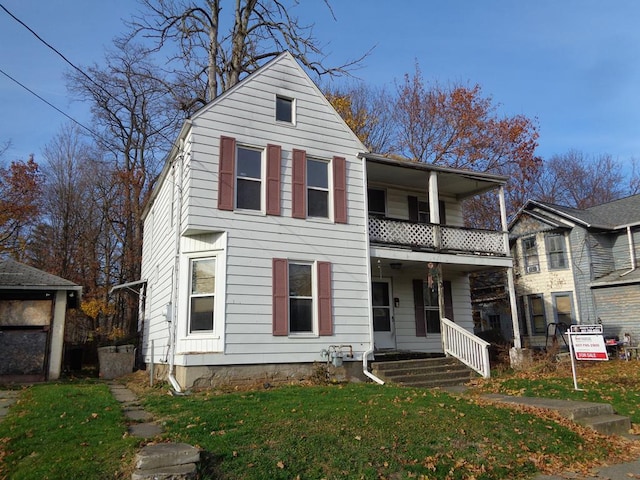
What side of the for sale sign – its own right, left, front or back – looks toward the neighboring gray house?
back

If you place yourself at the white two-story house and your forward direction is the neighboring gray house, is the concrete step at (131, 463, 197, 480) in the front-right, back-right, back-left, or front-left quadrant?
back-right

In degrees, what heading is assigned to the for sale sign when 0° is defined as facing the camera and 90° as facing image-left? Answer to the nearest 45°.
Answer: approximately 0°

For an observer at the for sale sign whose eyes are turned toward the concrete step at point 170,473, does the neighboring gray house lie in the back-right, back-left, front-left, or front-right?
back-right

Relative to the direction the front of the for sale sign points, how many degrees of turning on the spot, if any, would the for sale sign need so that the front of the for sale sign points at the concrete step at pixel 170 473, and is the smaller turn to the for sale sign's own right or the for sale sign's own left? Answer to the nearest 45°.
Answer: approximately 45° to the for sale sign's own right

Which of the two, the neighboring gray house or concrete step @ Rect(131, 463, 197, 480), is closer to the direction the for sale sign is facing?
the concrete step

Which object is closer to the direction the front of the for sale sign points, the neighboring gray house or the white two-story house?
the white two-story house

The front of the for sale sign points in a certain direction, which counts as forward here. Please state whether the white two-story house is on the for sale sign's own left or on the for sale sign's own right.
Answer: on the for sale sign's own right

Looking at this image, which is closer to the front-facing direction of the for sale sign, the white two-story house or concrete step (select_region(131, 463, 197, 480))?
the concrete step
